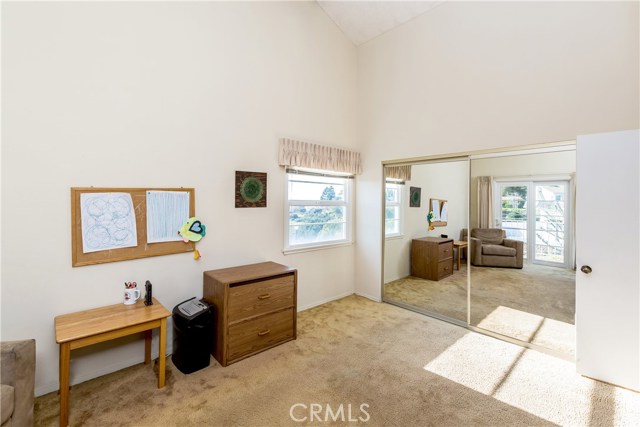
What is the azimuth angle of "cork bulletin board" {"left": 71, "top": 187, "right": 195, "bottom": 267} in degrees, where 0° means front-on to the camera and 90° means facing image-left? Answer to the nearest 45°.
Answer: approximately 315°

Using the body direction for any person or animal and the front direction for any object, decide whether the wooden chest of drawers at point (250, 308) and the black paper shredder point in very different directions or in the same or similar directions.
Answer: same or similar directions

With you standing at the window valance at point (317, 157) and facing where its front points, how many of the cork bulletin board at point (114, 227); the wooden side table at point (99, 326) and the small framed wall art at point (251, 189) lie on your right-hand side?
3

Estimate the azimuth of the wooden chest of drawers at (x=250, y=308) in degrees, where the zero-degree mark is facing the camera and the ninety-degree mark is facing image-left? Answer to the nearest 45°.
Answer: approximately 315°

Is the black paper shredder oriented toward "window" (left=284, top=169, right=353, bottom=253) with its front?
no

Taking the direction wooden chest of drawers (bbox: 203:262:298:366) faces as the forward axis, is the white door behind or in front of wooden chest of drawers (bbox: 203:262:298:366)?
in front

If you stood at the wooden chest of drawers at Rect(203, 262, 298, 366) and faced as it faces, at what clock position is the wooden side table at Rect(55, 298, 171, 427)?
The wooden side table is roughly at 4 o'clock from the wooden chest of drawers.

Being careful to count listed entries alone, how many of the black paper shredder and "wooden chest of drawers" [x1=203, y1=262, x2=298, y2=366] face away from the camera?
0

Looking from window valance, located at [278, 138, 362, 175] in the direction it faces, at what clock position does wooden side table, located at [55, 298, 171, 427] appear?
The wooden side table is roughly at 3 o'clock from the window valance.

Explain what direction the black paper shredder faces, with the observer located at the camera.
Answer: facing the viewer and to the right of the viewer

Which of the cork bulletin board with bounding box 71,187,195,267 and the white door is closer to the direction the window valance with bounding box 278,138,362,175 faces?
the white door

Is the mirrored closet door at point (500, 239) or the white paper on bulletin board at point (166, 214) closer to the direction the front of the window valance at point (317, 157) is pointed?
the mirrored closet door

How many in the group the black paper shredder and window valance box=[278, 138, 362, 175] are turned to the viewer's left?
0

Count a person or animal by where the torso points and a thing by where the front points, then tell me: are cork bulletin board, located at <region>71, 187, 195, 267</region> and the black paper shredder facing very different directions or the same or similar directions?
same or similar directions

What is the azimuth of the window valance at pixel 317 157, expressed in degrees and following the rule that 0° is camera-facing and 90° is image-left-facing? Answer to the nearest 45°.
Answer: approximately 315°
